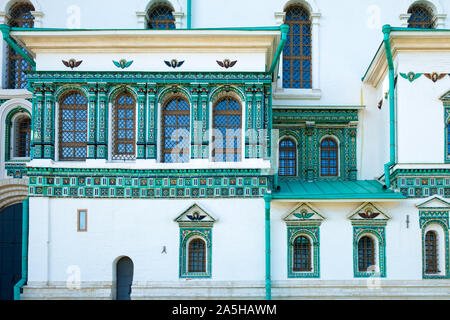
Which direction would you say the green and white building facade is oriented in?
toward the camera
